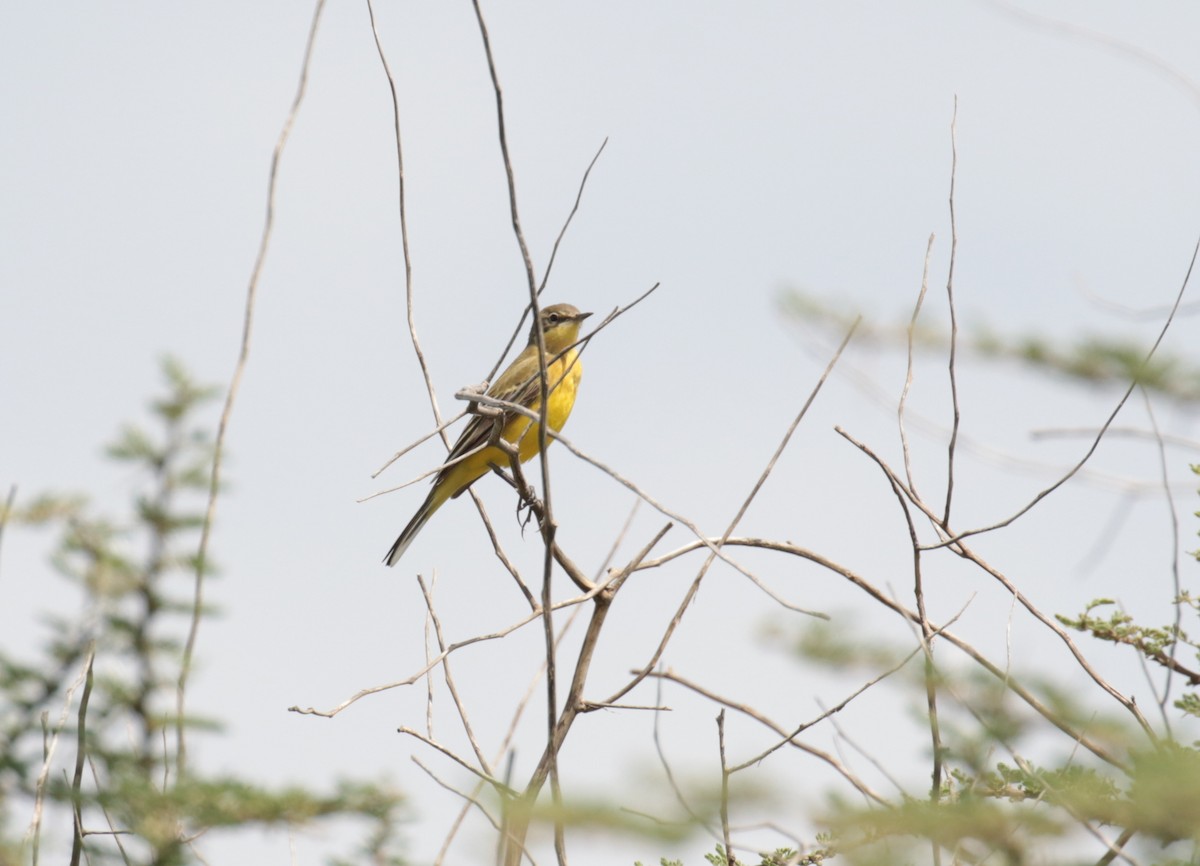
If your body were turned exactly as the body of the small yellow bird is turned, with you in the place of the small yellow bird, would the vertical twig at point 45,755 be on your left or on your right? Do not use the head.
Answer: on your right

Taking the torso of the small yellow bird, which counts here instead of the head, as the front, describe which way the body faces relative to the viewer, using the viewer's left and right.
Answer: facing to the right of the viewer
